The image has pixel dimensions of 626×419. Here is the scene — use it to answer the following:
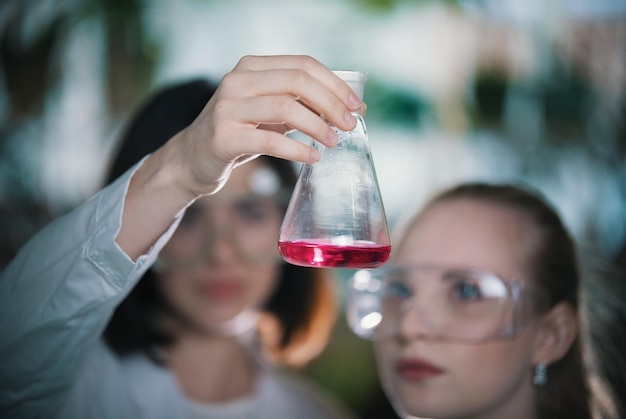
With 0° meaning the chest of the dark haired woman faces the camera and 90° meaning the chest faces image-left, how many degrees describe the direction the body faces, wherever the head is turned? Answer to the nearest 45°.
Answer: approximately 0°
